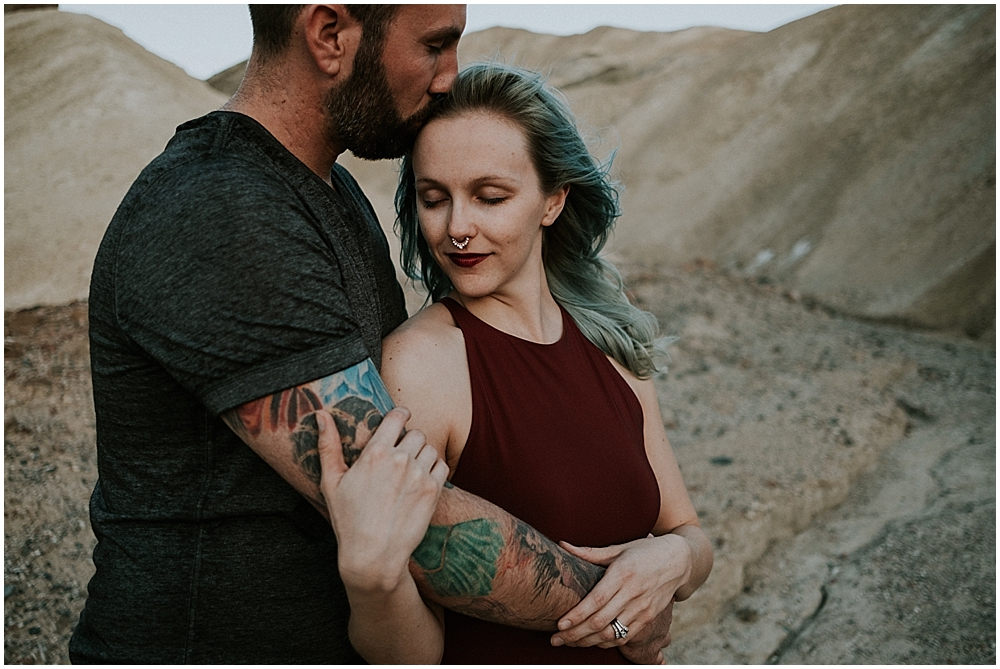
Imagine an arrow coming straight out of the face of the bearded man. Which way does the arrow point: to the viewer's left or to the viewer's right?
to the viewer's right

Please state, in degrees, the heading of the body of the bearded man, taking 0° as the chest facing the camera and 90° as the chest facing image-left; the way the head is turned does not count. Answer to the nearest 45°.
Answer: approximately 270°

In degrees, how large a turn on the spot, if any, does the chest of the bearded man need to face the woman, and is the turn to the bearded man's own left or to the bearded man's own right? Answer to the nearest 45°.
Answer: approximately 45° to the bearded man's own left

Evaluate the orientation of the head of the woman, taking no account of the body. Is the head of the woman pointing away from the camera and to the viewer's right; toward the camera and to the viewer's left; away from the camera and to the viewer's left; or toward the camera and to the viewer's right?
toward the camera and to the viewer's left
